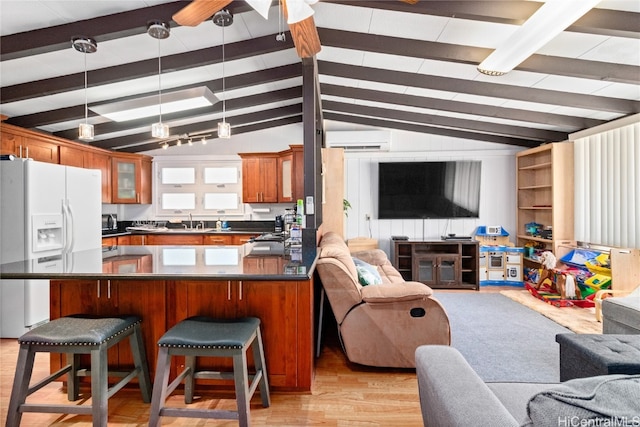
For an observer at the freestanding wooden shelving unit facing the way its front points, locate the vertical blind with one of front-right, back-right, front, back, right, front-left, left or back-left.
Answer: left

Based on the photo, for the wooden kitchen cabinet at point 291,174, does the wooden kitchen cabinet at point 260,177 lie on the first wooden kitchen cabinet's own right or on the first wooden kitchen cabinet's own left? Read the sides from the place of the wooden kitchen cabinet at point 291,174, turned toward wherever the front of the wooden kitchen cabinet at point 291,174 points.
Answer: on the first wooden kitchen cabinet's own right

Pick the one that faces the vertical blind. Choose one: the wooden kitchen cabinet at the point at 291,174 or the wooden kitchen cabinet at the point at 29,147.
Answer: the wooden kitchen cabinet at the point at 29,147

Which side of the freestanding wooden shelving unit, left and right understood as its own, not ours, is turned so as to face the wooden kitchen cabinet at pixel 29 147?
front

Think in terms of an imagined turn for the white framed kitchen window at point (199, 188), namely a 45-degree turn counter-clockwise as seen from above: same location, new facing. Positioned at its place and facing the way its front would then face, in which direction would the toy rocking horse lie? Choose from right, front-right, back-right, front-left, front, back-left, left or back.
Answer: front

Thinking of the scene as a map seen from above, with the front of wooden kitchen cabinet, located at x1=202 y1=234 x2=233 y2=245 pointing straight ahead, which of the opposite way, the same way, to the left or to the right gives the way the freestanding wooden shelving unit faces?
to the right

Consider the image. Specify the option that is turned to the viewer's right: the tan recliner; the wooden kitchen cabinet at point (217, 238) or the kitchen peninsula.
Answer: the tan recliner

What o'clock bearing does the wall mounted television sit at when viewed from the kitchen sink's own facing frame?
The wall mounted television is roughly at 10 o'clock from the kitchen sink.

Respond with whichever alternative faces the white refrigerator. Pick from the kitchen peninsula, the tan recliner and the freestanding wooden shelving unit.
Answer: the freestanding wooden shelving unit

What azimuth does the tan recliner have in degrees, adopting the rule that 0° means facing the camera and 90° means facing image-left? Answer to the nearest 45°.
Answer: approximately 270°

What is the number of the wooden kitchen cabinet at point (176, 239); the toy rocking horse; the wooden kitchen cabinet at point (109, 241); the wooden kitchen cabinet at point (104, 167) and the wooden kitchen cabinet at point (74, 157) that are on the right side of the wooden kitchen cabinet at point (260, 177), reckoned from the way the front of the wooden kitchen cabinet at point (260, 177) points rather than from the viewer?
4

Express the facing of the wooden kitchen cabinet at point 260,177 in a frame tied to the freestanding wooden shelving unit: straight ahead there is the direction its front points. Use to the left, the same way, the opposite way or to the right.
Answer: to the left

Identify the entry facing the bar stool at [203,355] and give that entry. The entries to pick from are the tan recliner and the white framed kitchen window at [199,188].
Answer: the white framed kitchen window

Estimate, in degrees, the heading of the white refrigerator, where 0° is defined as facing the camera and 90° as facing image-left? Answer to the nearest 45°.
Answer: approximately 315°
